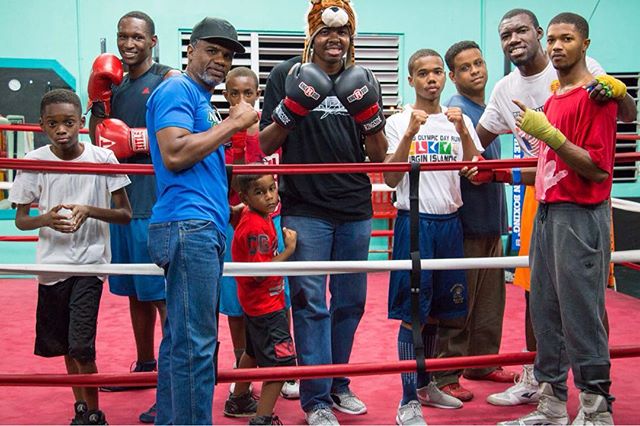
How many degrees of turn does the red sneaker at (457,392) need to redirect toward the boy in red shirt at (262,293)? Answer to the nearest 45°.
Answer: approximately 90° to its right

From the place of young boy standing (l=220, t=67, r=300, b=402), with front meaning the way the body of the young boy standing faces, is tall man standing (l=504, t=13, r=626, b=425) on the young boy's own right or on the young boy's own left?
on the young boy's own left

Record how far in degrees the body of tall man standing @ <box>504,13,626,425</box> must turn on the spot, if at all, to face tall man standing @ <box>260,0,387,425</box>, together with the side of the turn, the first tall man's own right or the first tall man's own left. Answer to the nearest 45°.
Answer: approximately 45° to the first tall man's own right

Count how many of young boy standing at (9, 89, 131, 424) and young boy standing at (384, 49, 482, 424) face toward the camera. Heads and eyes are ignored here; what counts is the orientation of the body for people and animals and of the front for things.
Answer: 2

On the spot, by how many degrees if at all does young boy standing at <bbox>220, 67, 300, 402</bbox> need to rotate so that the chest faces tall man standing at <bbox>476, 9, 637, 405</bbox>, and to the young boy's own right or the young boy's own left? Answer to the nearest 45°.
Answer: approximately 90° to the young boy's own left

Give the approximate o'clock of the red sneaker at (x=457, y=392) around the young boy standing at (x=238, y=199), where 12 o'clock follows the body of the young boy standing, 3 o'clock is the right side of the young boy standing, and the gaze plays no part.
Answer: The red sneaker is roughly at 10 o'clock from the young boy standing.

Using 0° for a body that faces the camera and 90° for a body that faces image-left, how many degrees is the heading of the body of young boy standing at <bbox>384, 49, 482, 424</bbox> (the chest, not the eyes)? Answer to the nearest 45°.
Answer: approximately 0°

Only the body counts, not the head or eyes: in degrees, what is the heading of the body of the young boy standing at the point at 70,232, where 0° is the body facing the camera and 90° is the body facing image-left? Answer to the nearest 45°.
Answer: approximately 0°
